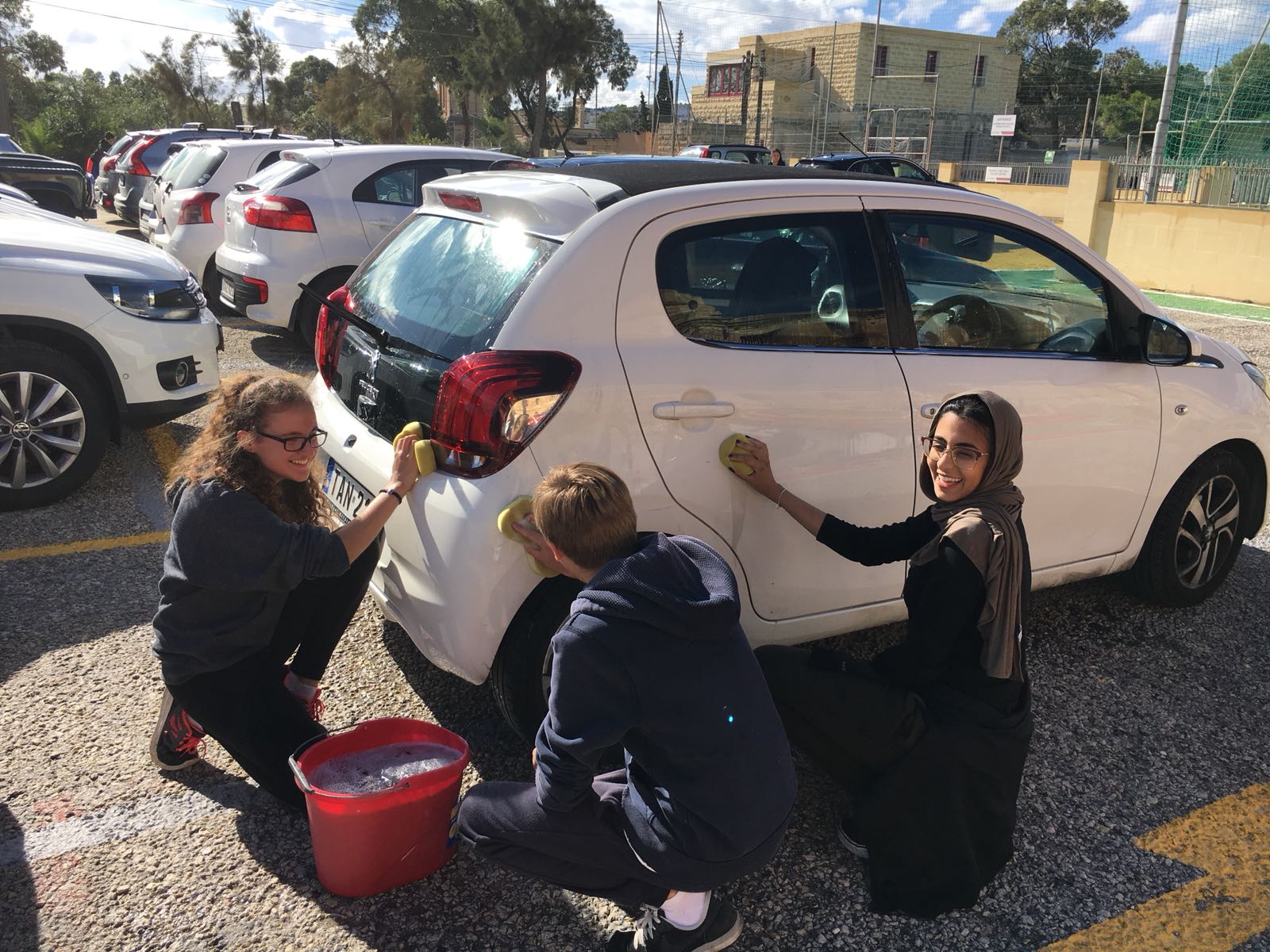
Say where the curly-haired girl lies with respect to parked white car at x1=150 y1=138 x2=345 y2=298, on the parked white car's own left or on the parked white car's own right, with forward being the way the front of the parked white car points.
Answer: on the parked white car's own right

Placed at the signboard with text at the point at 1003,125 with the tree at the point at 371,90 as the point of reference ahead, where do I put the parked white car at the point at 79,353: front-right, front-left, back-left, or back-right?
back-left

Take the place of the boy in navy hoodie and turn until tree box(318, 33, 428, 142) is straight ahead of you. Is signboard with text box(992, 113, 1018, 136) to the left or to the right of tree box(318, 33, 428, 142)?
right

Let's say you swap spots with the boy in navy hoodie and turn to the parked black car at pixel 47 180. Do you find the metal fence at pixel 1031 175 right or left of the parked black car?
right

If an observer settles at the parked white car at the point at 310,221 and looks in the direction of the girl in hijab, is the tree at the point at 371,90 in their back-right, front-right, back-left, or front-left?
back-left

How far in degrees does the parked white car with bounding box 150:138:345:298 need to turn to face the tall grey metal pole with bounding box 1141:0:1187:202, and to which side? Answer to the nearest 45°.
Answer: approximately 45° to its right

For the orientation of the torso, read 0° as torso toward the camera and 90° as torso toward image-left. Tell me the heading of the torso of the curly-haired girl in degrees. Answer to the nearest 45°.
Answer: approximately 270°

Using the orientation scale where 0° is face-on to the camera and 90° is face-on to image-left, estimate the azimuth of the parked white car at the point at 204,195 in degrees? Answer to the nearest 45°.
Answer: approximately 225°

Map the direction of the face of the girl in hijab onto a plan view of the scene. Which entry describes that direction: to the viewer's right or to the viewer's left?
to the viewer's left

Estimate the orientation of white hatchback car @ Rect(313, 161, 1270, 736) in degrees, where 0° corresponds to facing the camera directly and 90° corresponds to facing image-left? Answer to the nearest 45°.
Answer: approximately 225°

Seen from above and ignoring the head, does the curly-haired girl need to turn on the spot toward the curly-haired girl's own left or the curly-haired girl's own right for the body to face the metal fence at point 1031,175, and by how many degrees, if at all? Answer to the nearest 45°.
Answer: approximately 45° to the curly-haired girl's own left
